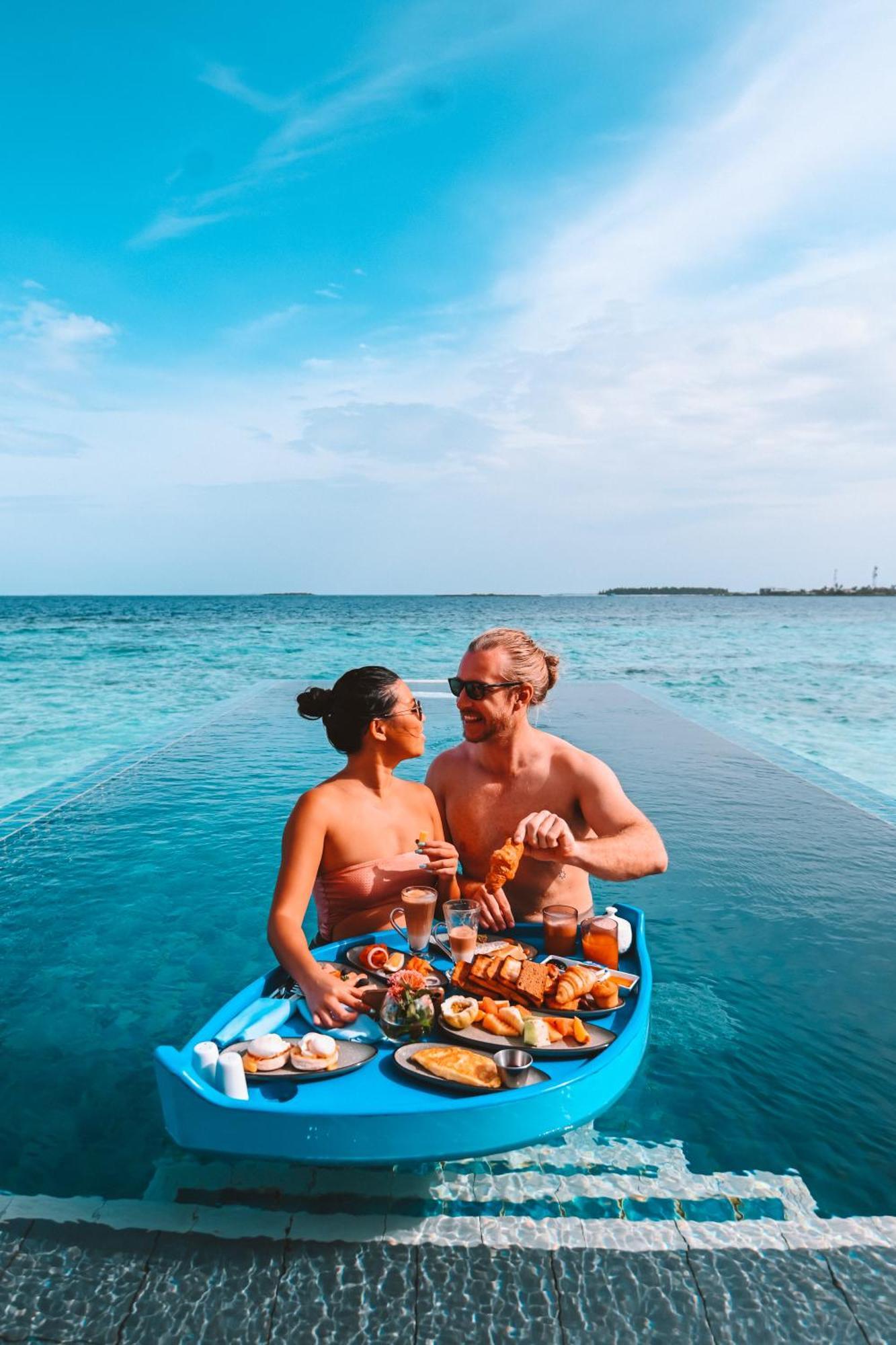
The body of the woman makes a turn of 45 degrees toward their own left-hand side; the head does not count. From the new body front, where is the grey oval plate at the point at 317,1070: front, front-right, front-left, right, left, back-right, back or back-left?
right

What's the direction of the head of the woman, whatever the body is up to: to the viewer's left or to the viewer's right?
to the viewer's right

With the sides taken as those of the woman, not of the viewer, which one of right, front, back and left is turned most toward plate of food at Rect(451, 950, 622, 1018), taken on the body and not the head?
front

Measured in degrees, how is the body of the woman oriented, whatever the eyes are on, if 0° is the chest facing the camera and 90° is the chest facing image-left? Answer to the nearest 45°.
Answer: approximately 315°

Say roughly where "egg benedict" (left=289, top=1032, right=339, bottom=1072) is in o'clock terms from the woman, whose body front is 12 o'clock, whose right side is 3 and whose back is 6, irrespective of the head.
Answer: The egg benedict is roughly at 2 o'clock from the woman.

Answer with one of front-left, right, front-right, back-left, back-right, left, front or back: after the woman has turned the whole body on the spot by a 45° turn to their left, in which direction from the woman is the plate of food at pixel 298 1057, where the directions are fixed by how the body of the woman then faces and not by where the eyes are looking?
right

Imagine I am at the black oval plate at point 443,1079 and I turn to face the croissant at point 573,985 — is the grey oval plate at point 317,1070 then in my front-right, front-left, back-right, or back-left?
back-left

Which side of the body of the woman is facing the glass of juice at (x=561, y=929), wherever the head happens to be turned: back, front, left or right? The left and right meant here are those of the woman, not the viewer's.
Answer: front

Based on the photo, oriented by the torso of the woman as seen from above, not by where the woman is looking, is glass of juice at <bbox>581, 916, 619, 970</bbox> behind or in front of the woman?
in front

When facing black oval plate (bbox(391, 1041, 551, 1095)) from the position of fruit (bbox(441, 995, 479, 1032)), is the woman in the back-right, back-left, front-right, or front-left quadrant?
back-right

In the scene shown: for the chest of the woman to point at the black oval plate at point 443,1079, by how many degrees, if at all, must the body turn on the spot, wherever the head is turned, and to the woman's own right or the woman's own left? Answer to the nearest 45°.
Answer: approximately 45° to the woman's own right
